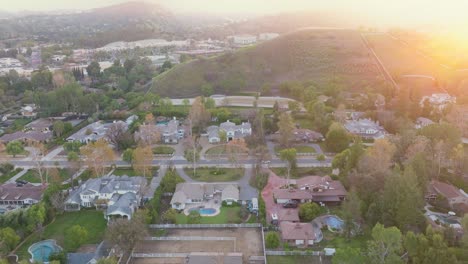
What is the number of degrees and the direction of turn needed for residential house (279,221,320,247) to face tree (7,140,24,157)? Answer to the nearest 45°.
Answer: approximately 90° to its right

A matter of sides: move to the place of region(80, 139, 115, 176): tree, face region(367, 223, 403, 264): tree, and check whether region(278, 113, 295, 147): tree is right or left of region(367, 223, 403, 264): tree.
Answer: left

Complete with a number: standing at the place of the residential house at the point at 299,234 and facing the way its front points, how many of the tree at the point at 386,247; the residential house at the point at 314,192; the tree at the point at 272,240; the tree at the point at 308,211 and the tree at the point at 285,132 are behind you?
3
